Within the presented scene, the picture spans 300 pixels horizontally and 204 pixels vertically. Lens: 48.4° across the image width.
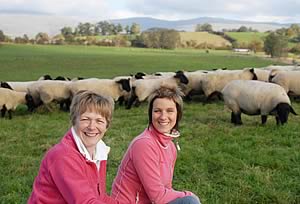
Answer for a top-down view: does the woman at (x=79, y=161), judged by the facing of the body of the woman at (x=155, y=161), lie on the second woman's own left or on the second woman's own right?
on the second woman's own right

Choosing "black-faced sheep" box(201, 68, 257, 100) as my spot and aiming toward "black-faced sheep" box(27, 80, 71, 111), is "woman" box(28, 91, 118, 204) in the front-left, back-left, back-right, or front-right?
front-left

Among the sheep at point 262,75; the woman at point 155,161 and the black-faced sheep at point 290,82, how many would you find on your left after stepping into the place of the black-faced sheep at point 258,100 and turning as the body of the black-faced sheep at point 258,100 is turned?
2

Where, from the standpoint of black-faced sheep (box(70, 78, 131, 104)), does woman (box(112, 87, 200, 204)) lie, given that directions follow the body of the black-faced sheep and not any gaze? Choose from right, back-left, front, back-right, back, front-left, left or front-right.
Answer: right

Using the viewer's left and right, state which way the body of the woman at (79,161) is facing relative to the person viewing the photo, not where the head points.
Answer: facing the viewer and to the right of the viewer

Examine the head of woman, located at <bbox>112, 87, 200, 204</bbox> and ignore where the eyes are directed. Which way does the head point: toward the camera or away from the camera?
toward the camera

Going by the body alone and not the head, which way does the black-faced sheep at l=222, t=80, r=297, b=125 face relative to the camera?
to the viewer's right

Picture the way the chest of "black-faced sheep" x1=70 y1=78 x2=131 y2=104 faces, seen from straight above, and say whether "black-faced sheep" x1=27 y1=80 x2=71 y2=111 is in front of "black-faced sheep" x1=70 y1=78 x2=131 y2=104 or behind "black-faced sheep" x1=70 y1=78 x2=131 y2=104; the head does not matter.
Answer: behind

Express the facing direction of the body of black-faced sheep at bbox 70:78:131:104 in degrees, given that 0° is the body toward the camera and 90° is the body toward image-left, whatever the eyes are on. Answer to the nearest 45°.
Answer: approximately 270°

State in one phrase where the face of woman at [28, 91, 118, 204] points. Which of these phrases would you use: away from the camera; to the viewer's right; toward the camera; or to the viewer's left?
toward the camera
